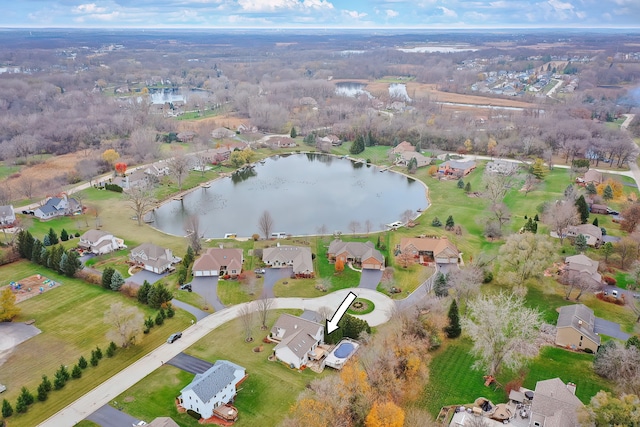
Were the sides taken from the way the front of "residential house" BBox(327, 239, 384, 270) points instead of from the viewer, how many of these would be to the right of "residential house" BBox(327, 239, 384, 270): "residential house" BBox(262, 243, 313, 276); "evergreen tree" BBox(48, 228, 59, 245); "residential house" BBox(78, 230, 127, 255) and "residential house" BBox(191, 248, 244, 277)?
4

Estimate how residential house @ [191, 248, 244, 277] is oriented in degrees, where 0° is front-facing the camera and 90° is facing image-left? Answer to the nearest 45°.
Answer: approximately 0°

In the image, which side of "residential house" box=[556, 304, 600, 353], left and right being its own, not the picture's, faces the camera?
right

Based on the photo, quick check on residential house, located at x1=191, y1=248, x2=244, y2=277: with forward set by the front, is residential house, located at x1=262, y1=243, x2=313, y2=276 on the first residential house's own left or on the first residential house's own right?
on the first residential house's own left

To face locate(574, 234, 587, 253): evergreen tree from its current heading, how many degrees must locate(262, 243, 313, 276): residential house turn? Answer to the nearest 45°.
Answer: approximately 90° to its left

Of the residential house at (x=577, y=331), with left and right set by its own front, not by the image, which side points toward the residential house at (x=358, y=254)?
back

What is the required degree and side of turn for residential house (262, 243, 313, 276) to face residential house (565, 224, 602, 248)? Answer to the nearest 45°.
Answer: approximately 90° to its left

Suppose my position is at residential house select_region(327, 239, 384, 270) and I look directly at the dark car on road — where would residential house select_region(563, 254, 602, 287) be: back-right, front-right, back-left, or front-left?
back-left

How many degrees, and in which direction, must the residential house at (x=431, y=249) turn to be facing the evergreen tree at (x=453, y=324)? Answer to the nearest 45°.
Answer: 0° — it already faces it

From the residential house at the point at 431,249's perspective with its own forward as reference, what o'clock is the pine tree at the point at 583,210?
The pine tree is roughly at 8 o'clock from the residential house.

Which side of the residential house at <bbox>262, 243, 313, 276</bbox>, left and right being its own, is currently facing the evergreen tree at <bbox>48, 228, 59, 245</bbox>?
right

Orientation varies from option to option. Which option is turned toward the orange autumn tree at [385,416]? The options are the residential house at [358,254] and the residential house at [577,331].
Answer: the residential house at [358,254]

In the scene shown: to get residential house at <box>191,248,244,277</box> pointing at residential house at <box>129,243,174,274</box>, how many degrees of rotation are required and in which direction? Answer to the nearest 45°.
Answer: approximately 135° to its right

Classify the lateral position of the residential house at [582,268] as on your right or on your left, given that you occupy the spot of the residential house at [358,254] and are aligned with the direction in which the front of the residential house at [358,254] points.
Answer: on your left

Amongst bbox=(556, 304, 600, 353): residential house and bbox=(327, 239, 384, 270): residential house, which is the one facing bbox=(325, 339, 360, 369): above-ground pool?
bbox=(327, 239, 384, 270): residential house

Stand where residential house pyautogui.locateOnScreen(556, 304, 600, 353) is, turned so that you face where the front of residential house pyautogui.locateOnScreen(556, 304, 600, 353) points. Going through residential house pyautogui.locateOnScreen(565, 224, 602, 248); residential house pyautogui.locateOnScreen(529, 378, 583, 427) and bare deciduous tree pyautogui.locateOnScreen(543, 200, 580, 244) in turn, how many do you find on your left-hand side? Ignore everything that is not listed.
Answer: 2

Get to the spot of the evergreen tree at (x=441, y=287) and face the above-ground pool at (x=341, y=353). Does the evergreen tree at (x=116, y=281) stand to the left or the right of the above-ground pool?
right

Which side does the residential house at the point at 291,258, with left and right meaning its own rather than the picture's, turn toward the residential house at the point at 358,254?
left

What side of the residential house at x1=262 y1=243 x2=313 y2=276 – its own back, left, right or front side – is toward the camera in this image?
front
